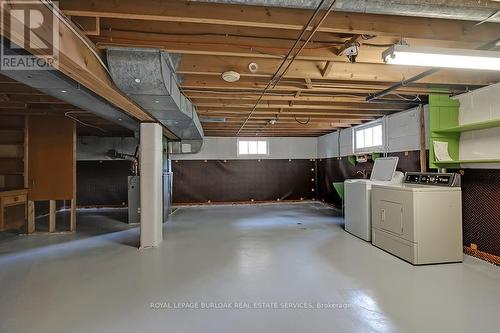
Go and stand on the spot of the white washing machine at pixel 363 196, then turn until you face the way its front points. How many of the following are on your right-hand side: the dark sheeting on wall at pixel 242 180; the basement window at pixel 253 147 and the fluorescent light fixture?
2

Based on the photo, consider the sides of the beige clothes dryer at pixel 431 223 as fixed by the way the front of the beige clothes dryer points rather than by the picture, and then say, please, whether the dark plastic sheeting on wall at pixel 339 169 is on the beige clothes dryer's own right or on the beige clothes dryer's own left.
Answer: on the beige clothes dryer's own right

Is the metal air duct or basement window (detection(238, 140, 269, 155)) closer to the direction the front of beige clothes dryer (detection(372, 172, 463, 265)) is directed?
the metal air duct

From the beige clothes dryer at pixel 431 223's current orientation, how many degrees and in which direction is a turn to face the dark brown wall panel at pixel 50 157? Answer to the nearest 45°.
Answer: approximately 45° to its right

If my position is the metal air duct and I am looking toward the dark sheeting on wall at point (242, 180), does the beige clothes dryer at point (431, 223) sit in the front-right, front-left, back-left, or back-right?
front-right

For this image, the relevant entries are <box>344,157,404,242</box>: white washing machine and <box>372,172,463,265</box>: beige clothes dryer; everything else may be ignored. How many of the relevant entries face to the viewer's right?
0

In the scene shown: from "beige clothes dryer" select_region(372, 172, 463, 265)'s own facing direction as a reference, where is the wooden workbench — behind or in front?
in front

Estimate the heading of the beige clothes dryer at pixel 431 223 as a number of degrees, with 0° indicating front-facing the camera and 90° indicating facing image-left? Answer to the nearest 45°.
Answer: approximately 45°

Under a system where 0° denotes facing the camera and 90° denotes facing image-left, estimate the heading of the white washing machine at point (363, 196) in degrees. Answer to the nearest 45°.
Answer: approximately 45°

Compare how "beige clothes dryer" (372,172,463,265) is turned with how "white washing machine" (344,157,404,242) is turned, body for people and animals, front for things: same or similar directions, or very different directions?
same or similar directions

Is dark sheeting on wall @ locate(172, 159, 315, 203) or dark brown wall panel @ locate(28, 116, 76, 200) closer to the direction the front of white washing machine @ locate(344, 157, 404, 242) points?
the dark brown wall panel

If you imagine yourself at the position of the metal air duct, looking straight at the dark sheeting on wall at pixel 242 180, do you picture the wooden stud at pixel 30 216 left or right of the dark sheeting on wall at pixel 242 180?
left

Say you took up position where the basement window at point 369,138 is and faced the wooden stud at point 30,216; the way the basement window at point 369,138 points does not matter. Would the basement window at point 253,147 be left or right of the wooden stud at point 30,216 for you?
right

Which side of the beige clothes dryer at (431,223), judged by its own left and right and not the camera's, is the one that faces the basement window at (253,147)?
right

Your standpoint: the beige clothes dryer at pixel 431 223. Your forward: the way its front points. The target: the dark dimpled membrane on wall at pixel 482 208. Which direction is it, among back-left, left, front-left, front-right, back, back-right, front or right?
back

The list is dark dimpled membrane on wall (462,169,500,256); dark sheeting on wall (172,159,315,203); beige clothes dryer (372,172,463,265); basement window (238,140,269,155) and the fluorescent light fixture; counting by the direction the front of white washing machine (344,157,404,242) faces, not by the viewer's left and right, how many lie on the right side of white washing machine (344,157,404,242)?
2

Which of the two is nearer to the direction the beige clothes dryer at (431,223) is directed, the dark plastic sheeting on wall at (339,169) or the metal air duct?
the metal air duct
